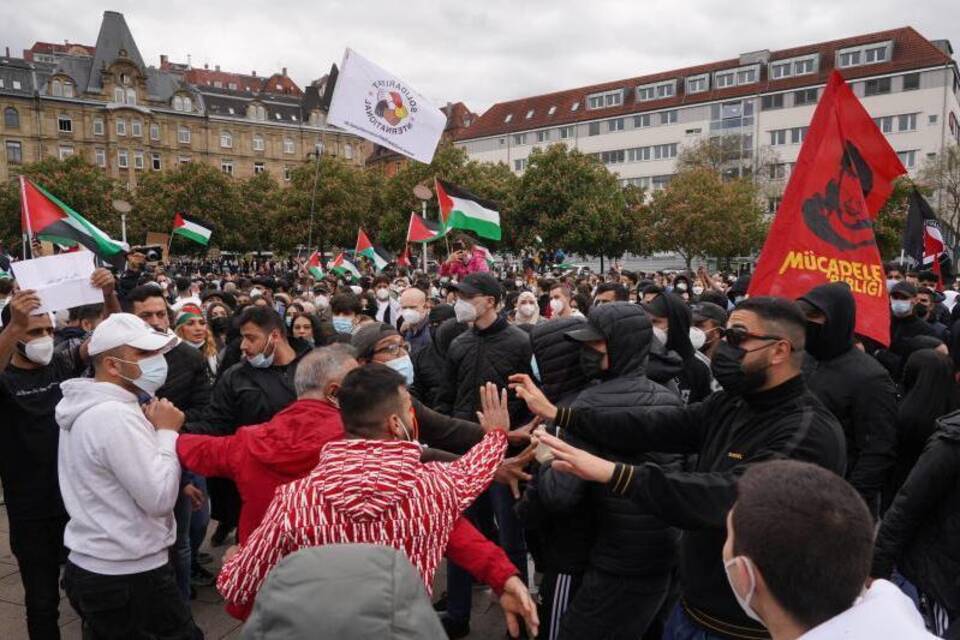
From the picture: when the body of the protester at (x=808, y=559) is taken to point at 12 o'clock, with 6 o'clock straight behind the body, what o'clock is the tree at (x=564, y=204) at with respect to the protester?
The tree is roughly at 1 o'clock from the protester.

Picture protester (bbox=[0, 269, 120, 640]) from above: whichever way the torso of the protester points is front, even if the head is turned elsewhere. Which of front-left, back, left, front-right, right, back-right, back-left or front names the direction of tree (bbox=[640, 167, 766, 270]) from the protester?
left

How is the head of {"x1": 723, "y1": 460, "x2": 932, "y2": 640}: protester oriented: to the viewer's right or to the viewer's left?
to the viewer's left

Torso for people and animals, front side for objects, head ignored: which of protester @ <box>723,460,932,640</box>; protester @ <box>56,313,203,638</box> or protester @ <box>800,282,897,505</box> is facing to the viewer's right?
protester @ <box>56,313,203,638</box>

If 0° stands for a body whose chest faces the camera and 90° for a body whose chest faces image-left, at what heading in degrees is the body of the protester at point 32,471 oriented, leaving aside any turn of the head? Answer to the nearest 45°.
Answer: approximately 315°

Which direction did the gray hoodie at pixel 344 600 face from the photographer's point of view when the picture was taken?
facing away from the viewer

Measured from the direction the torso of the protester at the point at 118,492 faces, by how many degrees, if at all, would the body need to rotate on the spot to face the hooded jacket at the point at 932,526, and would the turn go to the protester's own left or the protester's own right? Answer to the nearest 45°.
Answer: approximately 45° to the protester's own right

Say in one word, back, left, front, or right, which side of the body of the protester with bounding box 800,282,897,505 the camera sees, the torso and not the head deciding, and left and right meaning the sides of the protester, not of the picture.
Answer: left

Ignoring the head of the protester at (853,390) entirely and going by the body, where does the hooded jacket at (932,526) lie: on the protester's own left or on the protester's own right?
on the protester's own left

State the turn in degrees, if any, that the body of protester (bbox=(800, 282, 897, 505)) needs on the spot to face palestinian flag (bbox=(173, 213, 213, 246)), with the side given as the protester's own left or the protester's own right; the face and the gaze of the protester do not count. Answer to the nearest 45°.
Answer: approximately 45° to the protester's own right

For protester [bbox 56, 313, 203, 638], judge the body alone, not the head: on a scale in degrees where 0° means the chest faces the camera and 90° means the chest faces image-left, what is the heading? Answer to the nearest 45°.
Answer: approximately 270°

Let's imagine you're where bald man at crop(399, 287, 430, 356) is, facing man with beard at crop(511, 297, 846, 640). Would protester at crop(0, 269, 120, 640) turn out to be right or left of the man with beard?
right

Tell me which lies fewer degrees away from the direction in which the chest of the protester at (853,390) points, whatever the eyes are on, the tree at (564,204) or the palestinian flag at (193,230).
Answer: the palestinian flag

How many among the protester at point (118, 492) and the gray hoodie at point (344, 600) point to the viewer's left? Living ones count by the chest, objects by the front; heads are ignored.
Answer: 0
